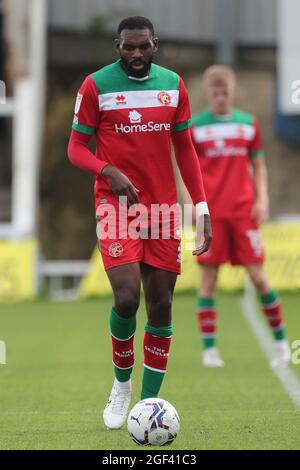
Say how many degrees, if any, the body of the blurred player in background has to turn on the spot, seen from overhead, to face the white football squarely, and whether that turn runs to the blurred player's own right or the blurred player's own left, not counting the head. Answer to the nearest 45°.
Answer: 0° — they already face it

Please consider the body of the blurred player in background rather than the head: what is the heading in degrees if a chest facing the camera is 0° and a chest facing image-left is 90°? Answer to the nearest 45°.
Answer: approximately 0°
